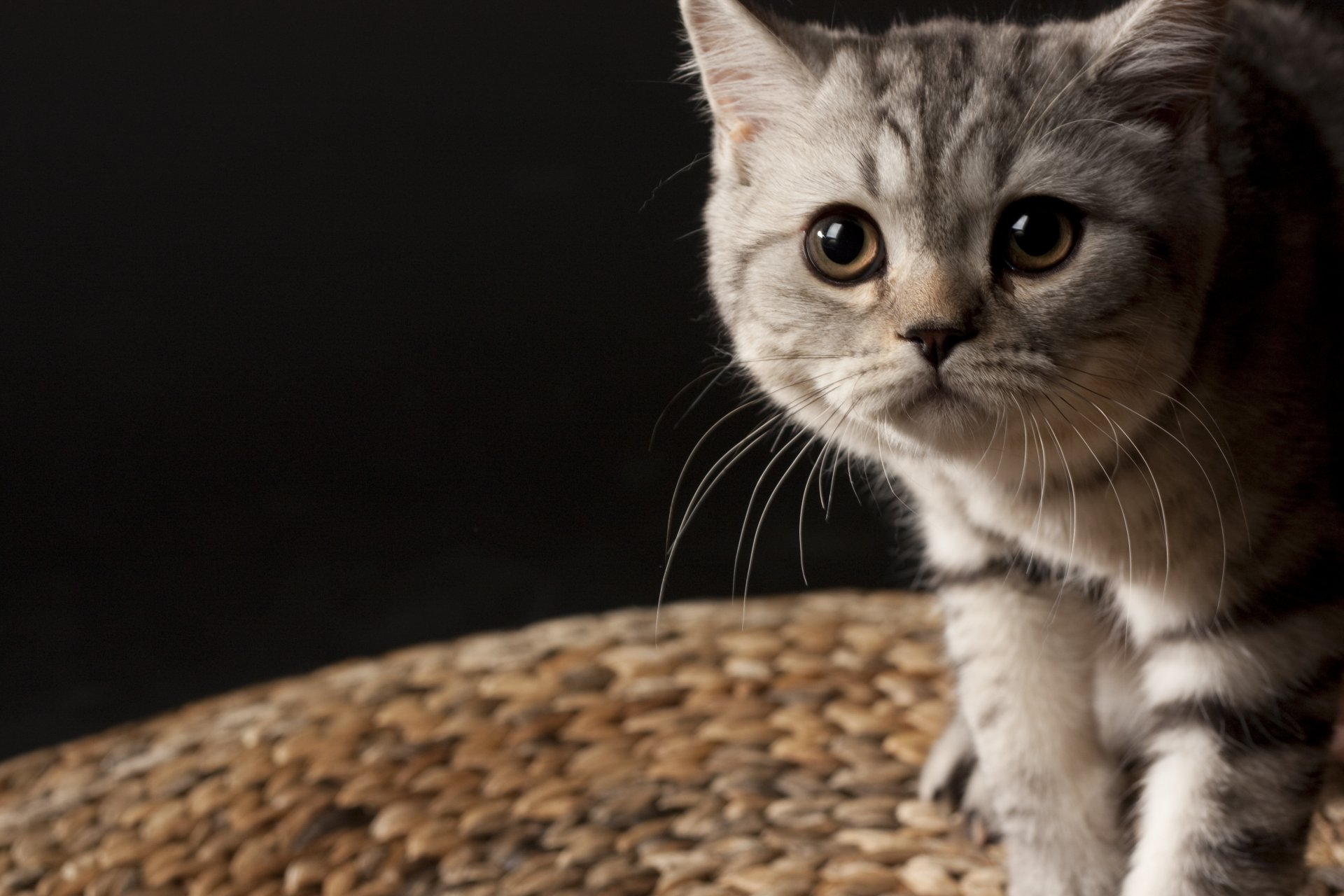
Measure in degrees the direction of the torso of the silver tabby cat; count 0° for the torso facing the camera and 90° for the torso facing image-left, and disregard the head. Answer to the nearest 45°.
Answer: approximately 45°
